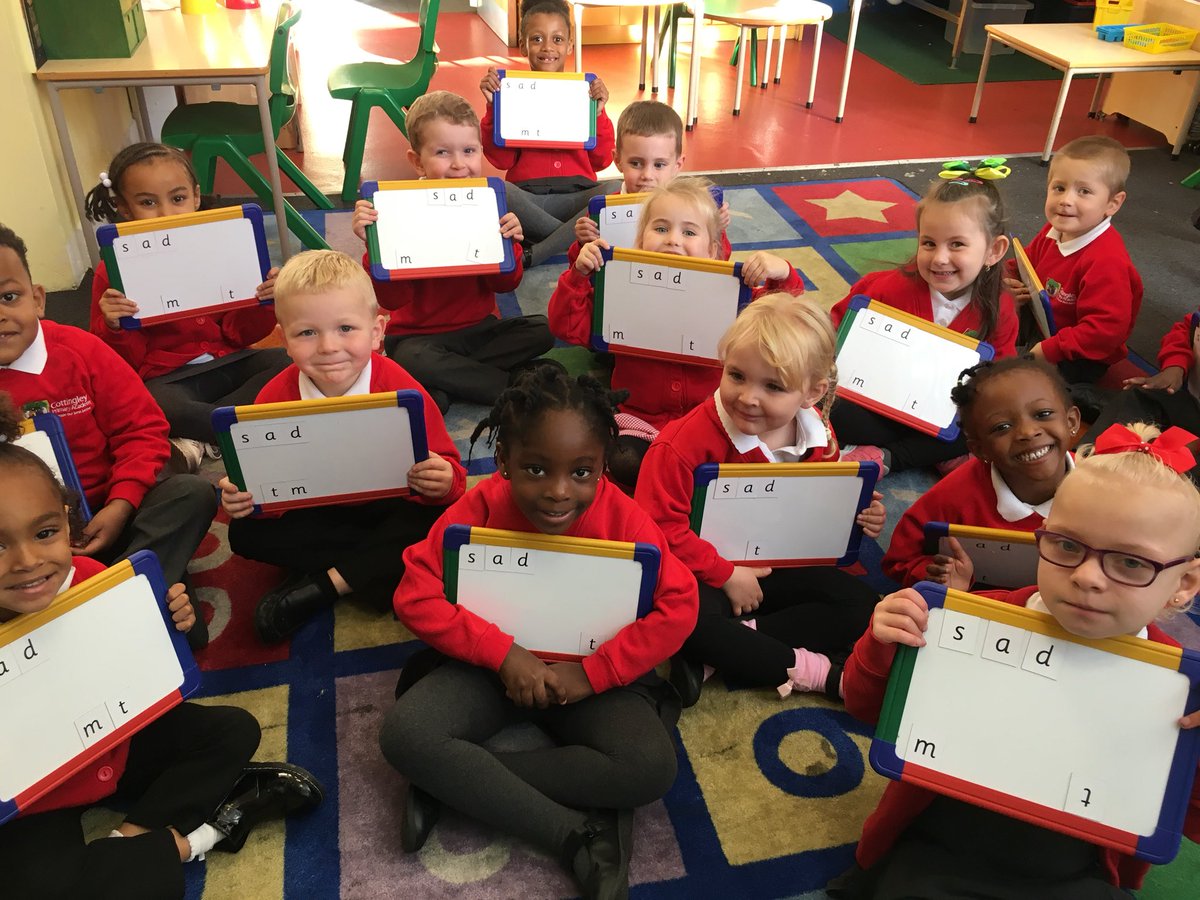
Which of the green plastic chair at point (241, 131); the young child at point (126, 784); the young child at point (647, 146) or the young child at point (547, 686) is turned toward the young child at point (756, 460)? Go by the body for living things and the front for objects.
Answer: the young child at point (647, 146)

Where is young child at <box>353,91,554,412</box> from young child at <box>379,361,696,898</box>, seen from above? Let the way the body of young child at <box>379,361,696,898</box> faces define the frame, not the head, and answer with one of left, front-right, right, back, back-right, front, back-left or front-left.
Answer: back

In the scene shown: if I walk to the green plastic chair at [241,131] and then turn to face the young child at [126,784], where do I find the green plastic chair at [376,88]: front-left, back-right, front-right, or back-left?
back-left

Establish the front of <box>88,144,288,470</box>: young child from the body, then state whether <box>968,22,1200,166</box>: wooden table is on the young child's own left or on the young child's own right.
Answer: on the young child's own left

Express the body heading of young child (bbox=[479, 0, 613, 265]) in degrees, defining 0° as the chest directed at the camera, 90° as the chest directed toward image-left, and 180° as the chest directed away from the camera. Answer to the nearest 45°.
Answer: approximately 0°

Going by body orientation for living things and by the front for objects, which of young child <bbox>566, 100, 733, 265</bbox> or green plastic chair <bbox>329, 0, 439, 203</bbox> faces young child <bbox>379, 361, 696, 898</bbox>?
young child <bbox>566, 100, 733, 265</bbox>

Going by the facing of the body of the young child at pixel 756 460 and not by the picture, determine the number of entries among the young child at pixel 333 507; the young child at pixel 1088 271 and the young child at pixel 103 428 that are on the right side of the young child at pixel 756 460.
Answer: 2
